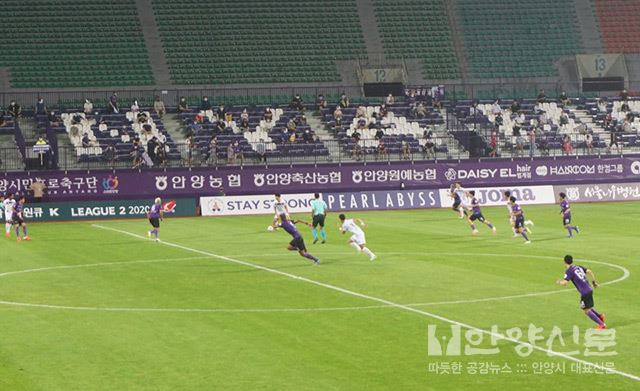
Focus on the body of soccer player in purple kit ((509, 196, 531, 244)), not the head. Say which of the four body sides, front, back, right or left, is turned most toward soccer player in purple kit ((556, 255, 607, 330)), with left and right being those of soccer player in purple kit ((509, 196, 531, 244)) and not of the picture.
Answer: left

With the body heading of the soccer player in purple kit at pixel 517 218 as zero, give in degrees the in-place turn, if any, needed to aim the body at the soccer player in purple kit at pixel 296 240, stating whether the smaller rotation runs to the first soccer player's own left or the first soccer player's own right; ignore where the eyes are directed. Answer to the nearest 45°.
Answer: approximately 45° to the first soccer player's own left

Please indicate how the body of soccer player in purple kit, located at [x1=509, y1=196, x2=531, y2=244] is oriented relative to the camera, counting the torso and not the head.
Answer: to the viewer's left

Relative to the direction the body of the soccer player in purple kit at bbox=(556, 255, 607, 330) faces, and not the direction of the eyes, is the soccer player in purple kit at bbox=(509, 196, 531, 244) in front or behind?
in front

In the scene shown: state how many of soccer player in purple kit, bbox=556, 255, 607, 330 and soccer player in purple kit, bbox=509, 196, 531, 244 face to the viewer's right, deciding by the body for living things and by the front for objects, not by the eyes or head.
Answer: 0

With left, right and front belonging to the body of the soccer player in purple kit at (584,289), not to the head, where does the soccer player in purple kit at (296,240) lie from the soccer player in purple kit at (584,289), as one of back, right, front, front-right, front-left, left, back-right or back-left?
front

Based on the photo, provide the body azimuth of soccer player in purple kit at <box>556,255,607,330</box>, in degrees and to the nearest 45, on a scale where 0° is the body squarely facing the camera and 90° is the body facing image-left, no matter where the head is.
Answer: approximately 135°
